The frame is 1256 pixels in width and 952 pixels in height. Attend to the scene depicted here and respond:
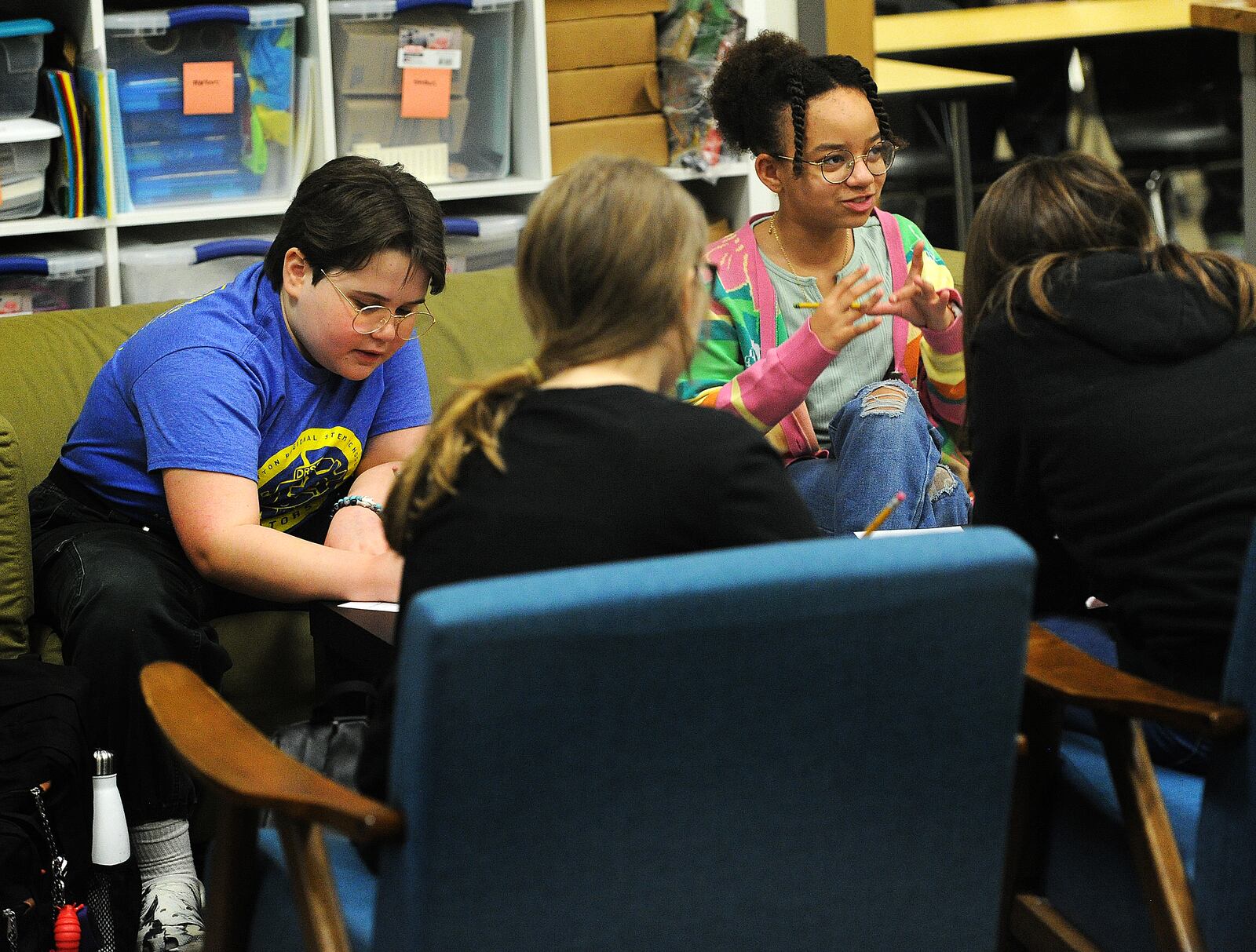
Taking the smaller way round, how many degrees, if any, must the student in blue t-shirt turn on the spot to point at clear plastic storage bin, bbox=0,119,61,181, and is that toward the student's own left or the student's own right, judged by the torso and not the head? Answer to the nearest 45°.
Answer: approximately 135° to the student's own left

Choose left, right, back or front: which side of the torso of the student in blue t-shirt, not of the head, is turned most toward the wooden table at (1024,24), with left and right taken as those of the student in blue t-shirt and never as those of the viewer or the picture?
left

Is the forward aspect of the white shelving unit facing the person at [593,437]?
yes

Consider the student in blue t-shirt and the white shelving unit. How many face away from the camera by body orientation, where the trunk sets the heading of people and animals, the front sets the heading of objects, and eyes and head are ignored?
0

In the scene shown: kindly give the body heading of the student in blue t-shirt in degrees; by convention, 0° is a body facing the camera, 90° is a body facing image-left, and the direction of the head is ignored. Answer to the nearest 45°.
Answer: approximately 315°

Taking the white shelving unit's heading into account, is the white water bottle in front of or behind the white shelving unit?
in front

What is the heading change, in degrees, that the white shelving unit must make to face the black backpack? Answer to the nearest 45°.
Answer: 0° — it already faces it

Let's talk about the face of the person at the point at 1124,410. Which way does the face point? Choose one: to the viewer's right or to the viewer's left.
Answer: to the viewer's left

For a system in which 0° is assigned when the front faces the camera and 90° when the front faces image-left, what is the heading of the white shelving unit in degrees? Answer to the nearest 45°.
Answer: approximately 0°

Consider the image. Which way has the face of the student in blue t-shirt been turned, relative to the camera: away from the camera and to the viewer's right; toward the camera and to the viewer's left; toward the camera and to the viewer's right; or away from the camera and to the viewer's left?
toward the camera and to the viewer's right
